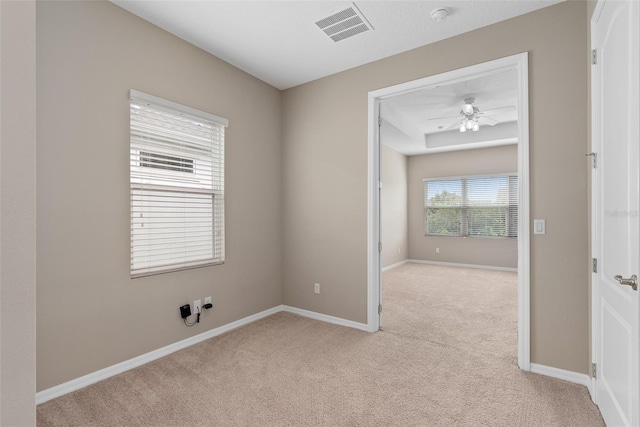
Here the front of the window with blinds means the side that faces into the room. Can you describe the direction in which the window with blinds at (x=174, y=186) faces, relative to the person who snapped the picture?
facing the viewer and to the right of the viewer

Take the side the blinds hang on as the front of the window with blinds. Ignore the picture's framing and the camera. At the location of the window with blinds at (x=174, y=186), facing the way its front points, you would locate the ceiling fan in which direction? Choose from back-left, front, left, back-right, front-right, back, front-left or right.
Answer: front-left

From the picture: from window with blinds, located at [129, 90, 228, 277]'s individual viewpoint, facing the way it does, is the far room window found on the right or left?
on its left

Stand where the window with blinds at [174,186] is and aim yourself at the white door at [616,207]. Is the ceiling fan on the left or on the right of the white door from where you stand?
left

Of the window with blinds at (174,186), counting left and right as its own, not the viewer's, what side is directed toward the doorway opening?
front

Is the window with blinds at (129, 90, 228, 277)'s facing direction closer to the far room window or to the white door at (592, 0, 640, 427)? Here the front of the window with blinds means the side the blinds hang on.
the white door

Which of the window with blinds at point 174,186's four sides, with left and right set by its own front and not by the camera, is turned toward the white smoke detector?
front
